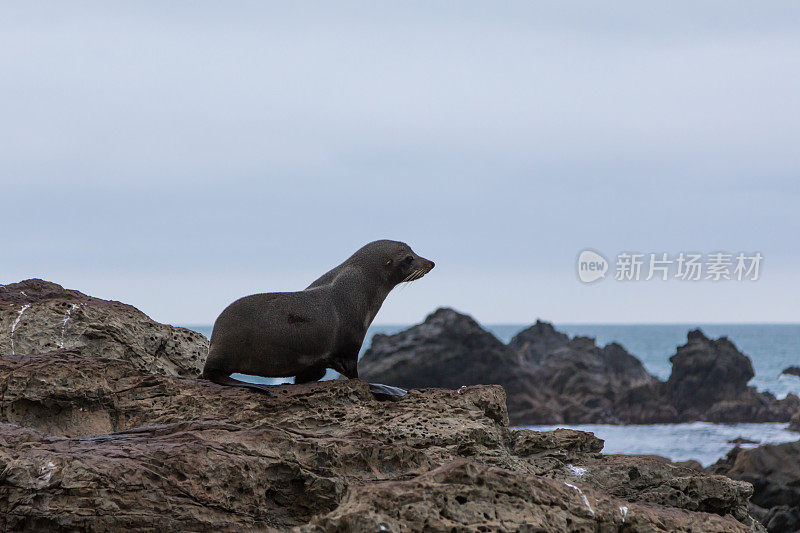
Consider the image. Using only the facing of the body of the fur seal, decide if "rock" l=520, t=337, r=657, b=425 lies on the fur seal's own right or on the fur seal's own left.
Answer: on the fur seal's own left

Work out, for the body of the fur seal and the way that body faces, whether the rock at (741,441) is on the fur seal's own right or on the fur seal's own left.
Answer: on the fur seal's own left

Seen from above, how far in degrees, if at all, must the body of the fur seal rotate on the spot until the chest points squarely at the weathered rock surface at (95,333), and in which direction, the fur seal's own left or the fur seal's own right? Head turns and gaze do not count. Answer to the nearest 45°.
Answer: approximately 135° to the fur seal's own left

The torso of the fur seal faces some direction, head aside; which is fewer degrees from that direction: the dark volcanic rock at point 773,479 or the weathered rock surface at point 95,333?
the dark volcanic rock

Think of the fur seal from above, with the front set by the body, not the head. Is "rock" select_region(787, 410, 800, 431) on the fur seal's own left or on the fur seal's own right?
on the fur seal's own left

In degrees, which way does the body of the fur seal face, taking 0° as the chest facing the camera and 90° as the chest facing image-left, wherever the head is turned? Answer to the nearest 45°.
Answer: approximately 270°

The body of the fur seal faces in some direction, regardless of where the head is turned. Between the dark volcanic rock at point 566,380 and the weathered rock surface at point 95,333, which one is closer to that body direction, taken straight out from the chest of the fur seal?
the dark volcanic rock

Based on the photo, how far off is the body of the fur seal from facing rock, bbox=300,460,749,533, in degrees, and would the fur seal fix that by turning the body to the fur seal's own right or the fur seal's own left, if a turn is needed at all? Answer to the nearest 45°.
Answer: approximately 90° to the fur seal's own right

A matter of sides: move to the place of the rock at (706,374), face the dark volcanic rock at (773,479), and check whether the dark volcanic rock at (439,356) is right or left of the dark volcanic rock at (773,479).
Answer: right
